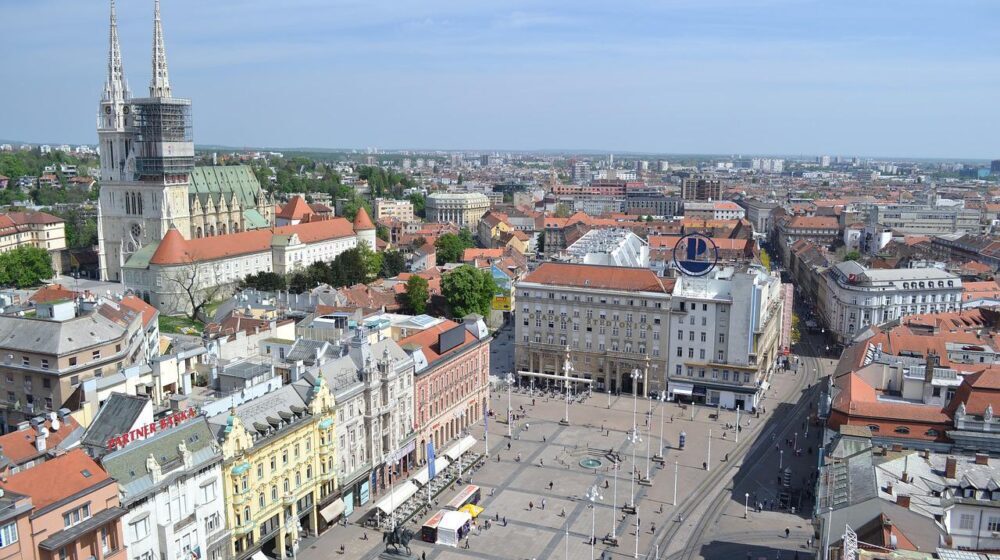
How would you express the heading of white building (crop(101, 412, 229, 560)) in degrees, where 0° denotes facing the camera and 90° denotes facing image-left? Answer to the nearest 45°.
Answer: approximately 315°
